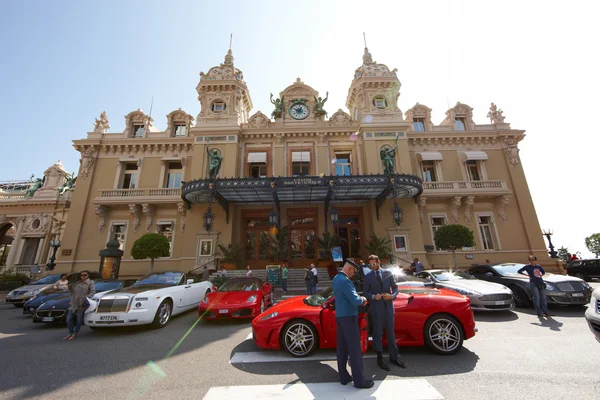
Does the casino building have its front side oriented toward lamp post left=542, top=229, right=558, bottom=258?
no

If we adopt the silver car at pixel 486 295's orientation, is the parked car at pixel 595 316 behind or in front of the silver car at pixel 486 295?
in front

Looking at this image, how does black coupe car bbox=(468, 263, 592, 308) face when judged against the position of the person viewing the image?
facing the viewer and to the right of the viewer

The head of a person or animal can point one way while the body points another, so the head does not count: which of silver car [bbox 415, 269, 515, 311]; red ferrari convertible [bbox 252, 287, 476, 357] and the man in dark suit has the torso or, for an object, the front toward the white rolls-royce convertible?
the red ferrari convertible

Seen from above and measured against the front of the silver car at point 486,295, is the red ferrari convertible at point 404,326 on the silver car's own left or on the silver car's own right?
on the silver car's own right

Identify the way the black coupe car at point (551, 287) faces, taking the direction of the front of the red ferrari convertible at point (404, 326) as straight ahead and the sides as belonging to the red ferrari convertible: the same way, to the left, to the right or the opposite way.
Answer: to the left

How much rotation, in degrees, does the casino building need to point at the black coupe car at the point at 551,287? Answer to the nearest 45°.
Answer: approximately 45° to its left

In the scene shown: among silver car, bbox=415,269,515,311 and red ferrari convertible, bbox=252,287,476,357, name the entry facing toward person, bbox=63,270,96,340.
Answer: the red ferrari convertible

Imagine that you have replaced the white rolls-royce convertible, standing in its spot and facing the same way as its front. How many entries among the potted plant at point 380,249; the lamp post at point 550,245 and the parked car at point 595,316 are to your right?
0

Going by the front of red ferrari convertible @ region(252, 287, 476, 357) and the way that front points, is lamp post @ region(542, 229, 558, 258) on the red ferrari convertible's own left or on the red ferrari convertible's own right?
on the red ferrari convertible's own right

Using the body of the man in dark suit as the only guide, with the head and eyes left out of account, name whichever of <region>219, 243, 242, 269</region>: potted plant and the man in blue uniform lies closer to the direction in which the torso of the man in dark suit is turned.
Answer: the man in blue uniform

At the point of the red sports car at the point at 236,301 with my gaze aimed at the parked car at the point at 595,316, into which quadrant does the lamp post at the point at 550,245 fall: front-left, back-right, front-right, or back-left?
front-left

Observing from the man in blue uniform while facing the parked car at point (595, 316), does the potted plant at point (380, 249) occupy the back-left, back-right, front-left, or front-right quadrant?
front-left

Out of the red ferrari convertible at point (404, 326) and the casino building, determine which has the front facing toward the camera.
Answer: the casino building

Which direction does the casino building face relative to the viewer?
toward the camera

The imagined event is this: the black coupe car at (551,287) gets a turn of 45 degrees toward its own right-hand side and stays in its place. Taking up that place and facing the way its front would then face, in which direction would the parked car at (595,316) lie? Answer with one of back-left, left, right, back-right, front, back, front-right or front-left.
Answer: front

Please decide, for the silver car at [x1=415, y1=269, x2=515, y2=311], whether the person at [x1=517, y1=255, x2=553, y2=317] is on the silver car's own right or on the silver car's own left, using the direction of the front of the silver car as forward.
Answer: on the silver car's own left

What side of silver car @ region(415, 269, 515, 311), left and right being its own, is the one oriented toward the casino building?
back

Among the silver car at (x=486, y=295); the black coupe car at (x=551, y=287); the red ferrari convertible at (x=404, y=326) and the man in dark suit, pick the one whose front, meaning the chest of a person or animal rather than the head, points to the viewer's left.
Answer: the red ferrari convertible
